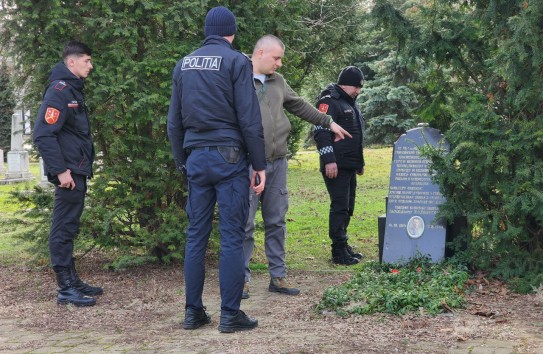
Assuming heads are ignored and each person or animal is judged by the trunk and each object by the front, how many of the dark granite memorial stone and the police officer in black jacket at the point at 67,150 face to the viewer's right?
1

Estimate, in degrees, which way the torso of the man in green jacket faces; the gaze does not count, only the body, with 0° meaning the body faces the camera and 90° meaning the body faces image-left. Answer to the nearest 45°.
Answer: approximately 315°

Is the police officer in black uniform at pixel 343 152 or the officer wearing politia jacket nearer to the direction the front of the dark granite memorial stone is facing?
the officer wearing politia jacket

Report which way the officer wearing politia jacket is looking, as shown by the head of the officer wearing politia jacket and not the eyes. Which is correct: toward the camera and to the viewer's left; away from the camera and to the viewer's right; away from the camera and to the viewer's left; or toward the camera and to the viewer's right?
away from the camera and to the viewer's right

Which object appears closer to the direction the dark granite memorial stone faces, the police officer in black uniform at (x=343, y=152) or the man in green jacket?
the man in green jacket

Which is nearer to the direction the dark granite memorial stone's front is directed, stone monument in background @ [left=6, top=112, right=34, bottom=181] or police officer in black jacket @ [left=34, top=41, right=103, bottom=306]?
the police officer in black jacket

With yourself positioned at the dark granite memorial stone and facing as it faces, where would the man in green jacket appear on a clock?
The man in green jacket is roughly at 2 o'clock from the dark granite memorial stone.

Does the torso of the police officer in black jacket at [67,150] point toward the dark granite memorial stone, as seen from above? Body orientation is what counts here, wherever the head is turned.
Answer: yes

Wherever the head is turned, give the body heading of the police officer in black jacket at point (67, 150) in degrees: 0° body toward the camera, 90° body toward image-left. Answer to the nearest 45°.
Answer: approximately 270°

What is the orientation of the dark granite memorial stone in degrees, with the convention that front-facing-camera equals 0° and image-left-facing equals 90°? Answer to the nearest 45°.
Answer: approximately 0°

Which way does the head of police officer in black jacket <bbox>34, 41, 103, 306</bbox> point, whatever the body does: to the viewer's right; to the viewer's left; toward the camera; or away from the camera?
to the viewer's right

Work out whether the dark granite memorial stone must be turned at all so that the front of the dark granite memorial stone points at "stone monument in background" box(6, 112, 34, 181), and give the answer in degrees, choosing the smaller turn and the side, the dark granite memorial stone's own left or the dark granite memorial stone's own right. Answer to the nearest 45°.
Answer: approximately 135° to the dark granite memorial stone's own right
